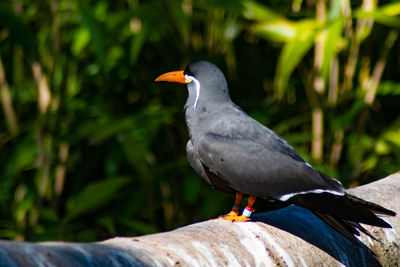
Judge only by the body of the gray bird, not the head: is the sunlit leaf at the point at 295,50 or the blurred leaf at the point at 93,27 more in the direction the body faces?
the blurred leaf

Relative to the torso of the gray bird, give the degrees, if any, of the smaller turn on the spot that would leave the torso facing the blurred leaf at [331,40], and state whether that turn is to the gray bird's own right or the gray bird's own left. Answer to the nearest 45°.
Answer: approximately 90° to the gray bird's own right

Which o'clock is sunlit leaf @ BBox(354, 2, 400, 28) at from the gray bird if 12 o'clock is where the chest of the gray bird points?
The sunlit leaf is roughly at 4 o'clock from the gray bird.

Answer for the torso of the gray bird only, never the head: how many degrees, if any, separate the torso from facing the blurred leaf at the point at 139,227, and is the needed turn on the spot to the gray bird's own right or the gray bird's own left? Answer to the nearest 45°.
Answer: approximately 45° to the gray bird's own right

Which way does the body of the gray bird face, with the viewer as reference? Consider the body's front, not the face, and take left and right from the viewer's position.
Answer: facing to the left of the viewer

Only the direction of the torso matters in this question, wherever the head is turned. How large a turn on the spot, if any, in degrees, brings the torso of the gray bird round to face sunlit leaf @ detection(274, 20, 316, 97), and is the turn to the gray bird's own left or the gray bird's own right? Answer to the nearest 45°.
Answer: approximately 90° to the gray bird's own right

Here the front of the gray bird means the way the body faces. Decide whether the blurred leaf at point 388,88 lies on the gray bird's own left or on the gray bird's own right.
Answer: on the gray bird's own right

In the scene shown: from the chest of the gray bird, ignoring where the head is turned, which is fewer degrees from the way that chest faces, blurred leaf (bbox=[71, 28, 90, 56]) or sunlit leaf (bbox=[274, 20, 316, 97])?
the blurred leaf

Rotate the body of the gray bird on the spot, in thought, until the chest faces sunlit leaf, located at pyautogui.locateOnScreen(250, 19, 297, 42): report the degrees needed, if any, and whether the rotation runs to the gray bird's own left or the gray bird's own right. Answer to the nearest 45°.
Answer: approximately 90° to the gray bird's own right

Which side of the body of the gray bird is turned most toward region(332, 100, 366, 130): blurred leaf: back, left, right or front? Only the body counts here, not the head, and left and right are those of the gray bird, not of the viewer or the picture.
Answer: right

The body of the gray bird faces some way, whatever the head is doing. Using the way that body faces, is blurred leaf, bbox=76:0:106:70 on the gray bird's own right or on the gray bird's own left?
on the gray bird's own right
